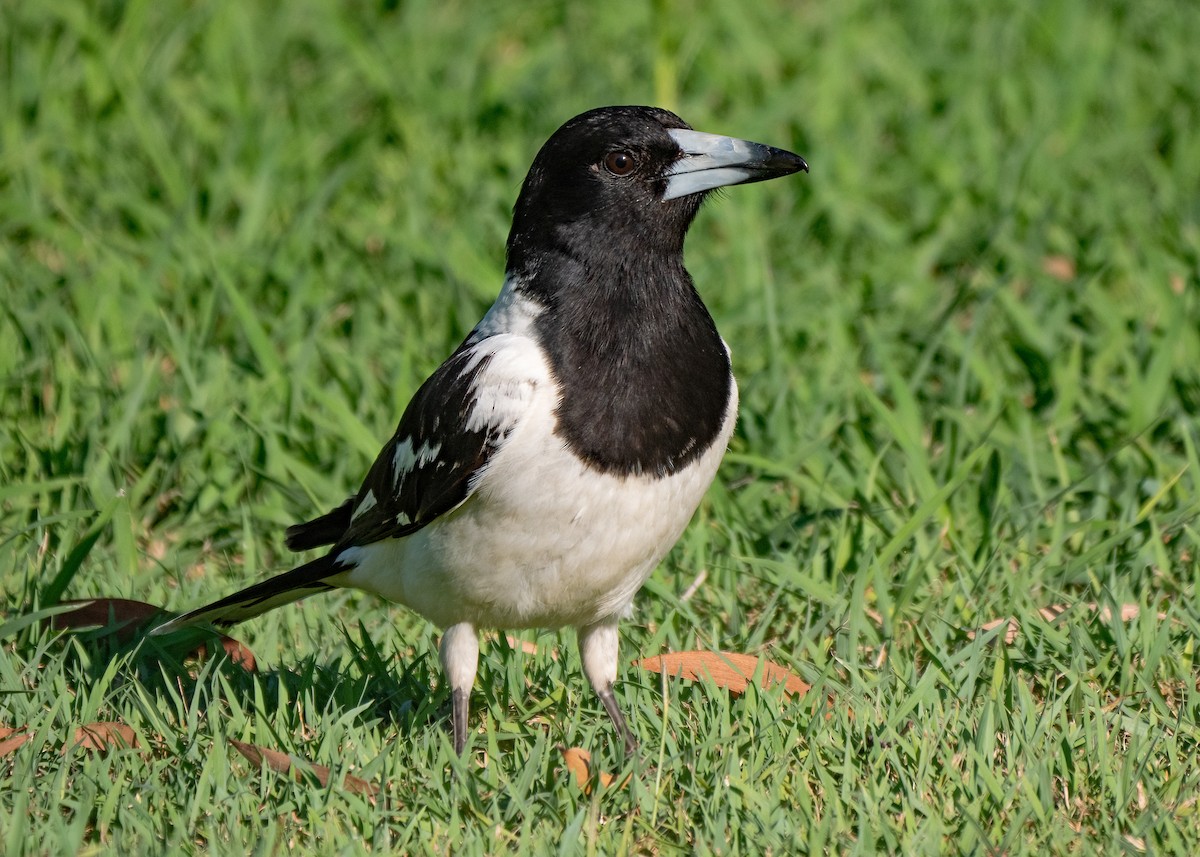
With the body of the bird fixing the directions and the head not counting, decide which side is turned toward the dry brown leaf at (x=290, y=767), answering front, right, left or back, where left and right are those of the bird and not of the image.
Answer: right

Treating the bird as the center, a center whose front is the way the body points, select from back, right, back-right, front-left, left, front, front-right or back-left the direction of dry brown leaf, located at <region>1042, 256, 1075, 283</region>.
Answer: left

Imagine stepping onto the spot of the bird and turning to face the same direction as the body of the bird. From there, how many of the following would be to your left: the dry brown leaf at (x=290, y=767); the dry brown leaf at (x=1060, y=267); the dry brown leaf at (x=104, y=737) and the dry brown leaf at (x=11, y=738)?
1

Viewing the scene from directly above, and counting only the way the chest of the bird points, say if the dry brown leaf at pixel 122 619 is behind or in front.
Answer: behind

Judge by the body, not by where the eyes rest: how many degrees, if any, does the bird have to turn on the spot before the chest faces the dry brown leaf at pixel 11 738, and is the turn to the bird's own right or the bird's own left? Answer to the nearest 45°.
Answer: approximately 135° to the bird's own right

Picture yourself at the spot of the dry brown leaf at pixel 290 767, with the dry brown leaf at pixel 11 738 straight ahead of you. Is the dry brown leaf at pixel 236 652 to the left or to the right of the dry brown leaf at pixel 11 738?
right

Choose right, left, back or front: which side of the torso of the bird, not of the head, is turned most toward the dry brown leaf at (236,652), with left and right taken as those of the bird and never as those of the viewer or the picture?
back

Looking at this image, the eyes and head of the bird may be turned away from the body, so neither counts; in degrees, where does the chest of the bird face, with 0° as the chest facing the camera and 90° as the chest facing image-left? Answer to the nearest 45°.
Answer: approximately 315°
